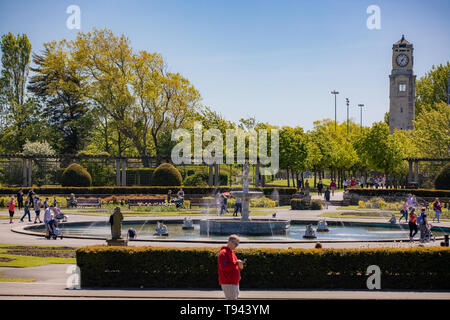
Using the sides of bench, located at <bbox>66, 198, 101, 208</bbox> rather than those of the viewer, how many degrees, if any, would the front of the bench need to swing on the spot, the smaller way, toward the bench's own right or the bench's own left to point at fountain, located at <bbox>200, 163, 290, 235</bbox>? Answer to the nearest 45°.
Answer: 0° — it already faces it

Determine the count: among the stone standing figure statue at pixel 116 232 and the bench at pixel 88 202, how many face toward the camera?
1

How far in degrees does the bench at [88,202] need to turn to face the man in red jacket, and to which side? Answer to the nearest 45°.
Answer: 0° — it already faces them

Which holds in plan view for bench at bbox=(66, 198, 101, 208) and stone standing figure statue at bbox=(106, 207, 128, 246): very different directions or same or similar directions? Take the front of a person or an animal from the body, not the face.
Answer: very different directions

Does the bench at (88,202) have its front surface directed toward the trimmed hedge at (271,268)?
yes

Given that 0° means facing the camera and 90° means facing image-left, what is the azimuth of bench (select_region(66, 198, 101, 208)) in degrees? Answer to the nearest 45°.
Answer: approximately 0°
